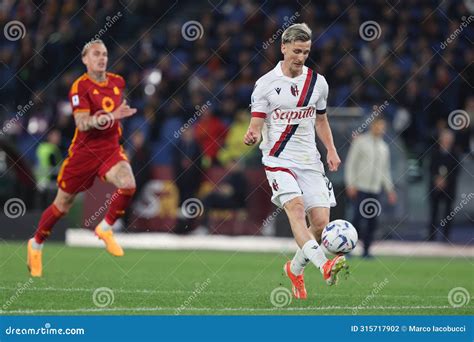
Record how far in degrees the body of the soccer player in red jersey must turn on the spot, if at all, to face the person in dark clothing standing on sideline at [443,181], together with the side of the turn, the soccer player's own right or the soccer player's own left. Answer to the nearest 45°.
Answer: approximately 90° to the soccer player's own left

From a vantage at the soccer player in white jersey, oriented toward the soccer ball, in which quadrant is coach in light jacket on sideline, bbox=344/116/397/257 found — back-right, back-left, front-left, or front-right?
back-left

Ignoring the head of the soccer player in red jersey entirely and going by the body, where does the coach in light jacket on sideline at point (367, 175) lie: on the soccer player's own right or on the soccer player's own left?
on the soccer player's own left

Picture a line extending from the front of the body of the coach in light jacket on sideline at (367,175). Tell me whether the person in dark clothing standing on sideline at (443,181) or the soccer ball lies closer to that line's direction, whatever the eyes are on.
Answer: the soccer ball

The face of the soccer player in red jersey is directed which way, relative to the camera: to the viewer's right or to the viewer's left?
to the viewer's right

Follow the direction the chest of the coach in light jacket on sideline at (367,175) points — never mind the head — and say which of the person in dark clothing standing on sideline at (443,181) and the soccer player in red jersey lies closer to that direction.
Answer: the soccer player in red jersey

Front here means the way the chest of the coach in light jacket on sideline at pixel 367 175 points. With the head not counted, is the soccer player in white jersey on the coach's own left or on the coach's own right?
on the coach's own right

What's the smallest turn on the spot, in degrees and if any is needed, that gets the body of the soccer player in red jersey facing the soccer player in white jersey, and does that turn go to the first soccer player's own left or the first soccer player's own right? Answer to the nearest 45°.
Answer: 0° — they already face them

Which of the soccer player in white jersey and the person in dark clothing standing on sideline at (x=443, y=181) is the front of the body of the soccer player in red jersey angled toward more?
the soccer player in white jersey
